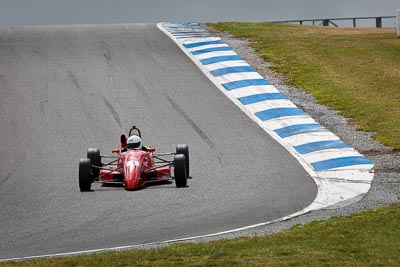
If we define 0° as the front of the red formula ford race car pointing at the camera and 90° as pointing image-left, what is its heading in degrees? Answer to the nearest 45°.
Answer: approximately 0°
